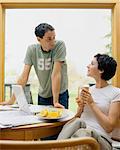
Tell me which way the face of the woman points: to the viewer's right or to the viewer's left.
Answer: to the viewer's left

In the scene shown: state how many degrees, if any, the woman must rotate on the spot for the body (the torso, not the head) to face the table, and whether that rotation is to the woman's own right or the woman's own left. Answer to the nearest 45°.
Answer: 0° — they already face it

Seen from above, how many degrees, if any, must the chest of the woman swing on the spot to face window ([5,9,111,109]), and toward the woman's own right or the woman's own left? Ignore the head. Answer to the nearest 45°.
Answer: approximately 135° to the woman's own right

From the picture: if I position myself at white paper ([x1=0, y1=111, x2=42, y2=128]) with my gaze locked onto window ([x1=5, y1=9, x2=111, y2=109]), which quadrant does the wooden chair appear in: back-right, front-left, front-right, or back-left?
back-right

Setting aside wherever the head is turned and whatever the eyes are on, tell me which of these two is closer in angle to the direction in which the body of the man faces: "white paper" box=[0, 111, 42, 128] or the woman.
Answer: the white paper

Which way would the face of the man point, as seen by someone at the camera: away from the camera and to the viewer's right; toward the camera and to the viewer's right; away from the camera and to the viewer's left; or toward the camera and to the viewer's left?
toward the camera and to the viewer's right

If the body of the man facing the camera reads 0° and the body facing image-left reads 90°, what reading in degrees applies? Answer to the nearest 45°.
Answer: approximately 45°

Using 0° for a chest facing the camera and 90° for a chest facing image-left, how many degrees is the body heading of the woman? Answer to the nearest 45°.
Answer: approximately 45°

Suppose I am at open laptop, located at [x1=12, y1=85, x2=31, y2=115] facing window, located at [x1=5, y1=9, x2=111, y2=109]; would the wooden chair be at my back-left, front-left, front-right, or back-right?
back-right
